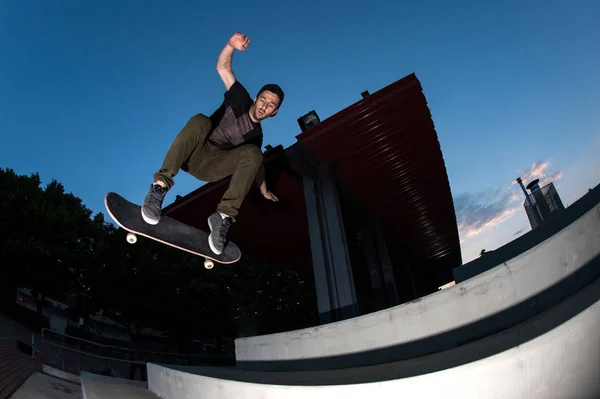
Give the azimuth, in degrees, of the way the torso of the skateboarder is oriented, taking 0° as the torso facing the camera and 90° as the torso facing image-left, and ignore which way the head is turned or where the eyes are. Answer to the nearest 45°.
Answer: approximately 0°

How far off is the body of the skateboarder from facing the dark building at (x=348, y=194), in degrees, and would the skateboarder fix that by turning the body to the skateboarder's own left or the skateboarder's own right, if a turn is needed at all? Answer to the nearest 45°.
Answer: approximately 135° to the skateboarder's own left

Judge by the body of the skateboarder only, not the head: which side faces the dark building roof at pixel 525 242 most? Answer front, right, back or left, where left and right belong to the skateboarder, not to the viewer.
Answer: left
